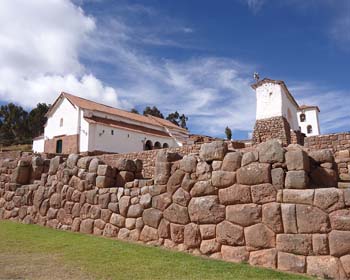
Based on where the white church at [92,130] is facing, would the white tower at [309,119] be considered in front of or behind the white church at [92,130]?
behind

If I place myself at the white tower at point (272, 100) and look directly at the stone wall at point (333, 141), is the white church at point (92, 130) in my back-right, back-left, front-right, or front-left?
back-right

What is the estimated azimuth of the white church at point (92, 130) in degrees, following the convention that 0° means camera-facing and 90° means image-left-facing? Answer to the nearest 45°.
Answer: approximately 45°

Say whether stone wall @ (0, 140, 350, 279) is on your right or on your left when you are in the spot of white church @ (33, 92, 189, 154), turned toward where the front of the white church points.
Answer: on your left
